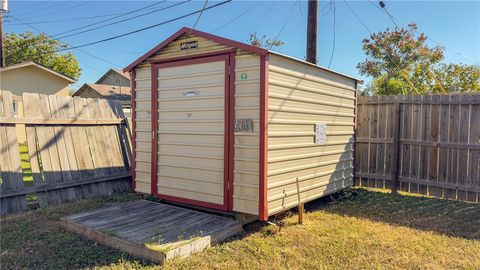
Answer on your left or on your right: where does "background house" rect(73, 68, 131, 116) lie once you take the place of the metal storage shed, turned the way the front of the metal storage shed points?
on your right

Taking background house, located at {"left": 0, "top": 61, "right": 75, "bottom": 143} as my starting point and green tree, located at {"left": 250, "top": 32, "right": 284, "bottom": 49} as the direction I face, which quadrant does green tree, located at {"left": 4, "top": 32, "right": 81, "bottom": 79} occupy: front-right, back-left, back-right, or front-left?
back-left

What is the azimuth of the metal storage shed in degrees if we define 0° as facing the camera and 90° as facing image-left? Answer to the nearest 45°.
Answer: approximately 45°

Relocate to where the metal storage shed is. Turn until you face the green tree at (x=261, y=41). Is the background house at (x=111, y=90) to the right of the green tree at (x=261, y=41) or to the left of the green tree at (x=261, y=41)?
left

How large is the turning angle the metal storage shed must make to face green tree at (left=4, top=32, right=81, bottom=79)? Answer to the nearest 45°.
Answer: approximately 90° to its right

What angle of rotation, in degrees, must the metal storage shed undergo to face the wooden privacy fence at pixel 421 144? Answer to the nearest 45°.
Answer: approximately 180°

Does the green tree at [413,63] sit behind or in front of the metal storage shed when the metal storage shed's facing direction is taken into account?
behind

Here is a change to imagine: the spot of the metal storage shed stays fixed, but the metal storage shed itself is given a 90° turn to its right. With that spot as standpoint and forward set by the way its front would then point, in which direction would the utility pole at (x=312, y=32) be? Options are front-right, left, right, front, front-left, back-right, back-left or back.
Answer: right
